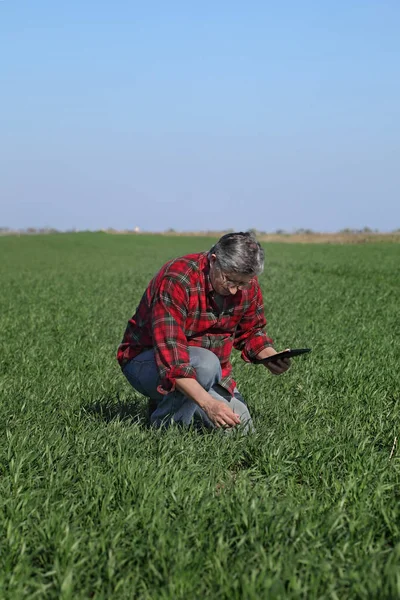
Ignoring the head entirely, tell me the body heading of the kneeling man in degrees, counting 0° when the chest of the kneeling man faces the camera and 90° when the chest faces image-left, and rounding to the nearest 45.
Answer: approximately 315°
